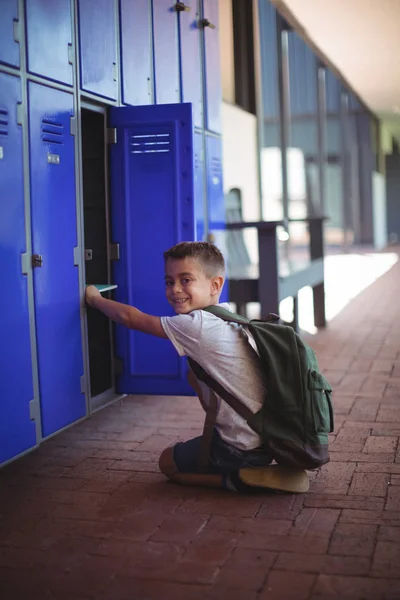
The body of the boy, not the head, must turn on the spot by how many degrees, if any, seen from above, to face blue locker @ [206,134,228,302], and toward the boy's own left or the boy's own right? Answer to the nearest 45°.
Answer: approximately 90° to the boy's own right

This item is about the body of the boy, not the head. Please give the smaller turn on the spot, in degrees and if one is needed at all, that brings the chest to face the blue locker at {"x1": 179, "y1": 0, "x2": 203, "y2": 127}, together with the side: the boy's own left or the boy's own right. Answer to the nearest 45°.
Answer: approximately 90° to the boy's own right

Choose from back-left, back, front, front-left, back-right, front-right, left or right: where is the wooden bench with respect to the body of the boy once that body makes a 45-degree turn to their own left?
back-right

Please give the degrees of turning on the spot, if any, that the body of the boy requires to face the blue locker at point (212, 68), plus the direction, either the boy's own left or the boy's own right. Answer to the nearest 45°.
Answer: approximately 90° to the boy's own right

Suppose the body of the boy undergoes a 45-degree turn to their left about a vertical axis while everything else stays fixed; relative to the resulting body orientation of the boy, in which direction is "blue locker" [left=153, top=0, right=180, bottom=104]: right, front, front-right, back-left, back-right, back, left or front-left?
back-right

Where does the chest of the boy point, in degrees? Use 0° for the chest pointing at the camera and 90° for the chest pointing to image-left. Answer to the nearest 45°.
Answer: approximately 90°
